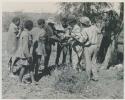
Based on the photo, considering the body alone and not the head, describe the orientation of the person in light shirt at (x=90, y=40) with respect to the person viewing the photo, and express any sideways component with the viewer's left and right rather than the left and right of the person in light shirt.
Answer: facing away from the viewer and to the left of the viewer

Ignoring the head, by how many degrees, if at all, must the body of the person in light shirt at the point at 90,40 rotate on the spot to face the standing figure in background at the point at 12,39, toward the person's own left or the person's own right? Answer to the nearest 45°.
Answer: approximately 45° to the person's own left

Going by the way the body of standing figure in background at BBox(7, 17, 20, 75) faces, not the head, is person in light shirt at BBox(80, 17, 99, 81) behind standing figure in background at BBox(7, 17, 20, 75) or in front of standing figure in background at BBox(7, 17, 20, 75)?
in front

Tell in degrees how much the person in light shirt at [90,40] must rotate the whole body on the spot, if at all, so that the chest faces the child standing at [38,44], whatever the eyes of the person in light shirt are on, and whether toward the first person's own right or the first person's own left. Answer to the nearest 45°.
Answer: approximately 45° to the first person's own left

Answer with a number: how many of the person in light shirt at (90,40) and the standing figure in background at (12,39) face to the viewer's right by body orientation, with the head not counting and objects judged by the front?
1

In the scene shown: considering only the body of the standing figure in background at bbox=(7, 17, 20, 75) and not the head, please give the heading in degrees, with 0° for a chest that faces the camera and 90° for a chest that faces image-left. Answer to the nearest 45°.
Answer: approximately 270°
